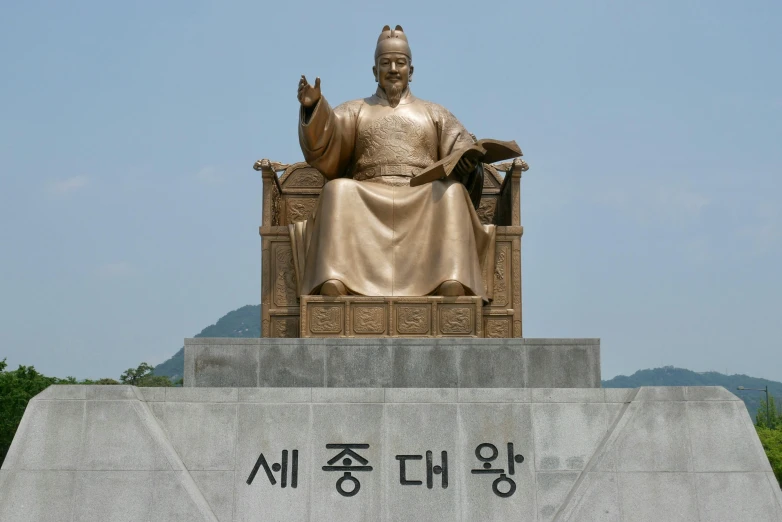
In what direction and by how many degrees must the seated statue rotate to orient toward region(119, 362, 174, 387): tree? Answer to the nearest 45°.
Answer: approximately 180°

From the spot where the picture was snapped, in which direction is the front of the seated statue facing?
facing the viewer
